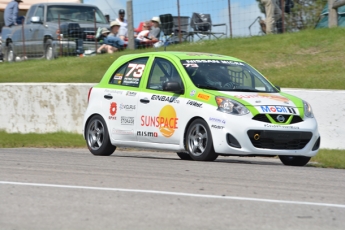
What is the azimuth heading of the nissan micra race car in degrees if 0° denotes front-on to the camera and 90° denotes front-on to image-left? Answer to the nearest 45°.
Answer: approximately 315°

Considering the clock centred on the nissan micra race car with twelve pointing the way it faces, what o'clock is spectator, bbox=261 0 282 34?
The spectator is roughly at 8 o'clock from the nissan micra race car.

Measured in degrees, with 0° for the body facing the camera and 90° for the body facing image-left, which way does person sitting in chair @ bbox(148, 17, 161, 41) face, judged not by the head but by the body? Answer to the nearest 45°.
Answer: approximately 45°

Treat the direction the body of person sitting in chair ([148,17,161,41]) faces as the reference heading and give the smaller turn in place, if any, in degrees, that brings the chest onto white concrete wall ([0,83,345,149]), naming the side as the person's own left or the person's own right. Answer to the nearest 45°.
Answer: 0° — they already face it

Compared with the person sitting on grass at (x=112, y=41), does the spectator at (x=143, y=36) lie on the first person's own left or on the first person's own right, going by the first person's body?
on the first person's own left

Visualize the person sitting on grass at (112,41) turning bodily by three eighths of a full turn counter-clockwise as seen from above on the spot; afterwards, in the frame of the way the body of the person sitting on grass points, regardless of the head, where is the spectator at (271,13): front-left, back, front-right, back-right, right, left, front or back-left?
front-right

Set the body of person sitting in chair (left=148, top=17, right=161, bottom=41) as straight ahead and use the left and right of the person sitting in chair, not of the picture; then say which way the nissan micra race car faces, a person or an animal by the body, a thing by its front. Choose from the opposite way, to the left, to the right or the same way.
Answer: to the left

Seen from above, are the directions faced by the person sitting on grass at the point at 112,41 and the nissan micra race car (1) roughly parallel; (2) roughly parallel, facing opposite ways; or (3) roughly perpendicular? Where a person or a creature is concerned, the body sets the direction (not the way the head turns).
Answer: roughly perpendicular

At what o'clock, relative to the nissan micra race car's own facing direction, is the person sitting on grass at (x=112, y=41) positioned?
The person sitting on grass is roughly at 7 o'clock from the nissan micra race car.

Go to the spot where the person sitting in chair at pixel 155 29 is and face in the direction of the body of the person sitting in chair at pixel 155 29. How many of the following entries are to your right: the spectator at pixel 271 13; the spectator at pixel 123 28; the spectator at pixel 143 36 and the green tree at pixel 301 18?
2

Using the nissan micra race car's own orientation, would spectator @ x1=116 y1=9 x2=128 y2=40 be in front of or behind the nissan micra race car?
behind

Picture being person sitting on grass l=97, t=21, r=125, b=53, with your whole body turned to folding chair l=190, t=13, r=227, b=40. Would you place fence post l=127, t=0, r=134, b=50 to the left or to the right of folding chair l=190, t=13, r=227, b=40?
right

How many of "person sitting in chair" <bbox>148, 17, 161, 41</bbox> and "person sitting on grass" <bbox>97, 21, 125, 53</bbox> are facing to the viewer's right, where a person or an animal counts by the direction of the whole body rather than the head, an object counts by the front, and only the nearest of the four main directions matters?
0

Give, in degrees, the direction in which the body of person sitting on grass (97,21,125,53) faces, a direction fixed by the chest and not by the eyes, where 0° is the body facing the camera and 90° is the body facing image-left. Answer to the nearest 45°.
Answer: approximately 45°
